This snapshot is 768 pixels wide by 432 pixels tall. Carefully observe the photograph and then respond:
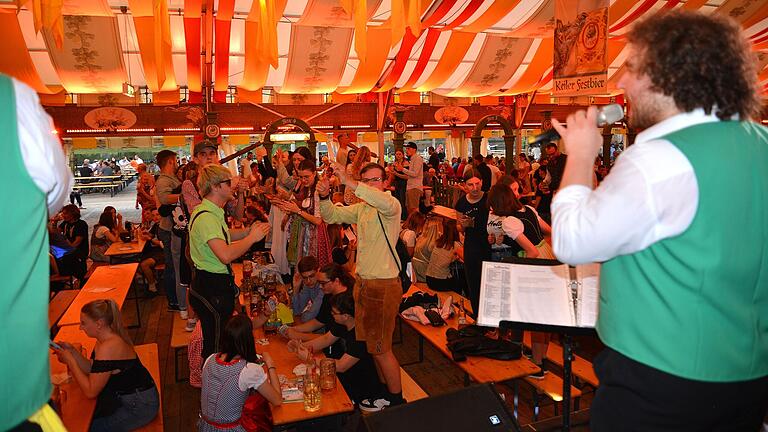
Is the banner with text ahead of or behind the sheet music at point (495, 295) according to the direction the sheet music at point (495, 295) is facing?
behind

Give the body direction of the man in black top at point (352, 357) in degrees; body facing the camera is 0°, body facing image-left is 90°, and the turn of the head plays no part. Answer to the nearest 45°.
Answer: approximately 90°

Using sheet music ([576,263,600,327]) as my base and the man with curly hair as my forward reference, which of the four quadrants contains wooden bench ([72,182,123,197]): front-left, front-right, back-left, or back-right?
back-right

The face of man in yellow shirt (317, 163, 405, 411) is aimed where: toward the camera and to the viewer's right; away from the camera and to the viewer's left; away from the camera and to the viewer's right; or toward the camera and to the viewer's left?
toward the camera and to the viewer's left

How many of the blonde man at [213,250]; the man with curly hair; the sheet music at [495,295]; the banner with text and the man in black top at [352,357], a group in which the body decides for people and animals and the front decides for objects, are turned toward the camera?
2

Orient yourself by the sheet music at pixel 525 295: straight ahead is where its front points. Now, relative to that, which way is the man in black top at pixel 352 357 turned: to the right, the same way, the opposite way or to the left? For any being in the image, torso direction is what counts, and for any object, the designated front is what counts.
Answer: to the right

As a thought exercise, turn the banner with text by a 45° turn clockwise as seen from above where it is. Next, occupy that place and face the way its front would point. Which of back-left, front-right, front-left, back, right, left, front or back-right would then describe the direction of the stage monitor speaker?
front-left

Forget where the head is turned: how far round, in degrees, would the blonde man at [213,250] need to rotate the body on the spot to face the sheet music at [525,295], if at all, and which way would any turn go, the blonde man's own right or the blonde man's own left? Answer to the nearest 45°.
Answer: approximately 45° to the blonde man's own right

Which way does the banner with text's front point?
toward the camera

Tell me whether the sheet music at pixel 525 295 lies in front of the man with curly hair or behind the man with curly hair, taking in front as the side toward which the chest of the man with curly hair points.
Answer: in front

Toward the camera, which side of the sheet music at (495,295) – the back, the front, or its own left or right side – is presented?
front

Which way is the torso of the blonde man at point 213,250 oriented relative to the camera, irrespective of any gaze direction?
to the viewer's right

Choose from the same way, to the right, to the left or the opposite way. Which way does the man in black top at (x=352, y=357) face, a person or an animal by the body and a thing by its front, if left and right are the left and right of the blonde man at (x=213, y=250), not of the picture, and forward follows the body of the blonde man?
the opposite way

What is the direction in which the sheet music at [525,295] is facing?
toward the camera

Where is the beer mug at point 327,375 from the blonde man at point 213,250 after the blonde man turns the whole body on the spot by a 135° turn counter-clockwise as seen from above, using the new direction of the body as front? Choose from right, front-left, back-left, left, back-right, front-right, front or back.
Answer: back

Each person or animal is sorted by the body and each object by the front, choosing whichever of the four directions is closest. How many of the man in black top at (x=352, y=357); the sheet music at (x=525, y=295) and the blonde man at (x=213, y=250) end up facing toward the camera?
1
